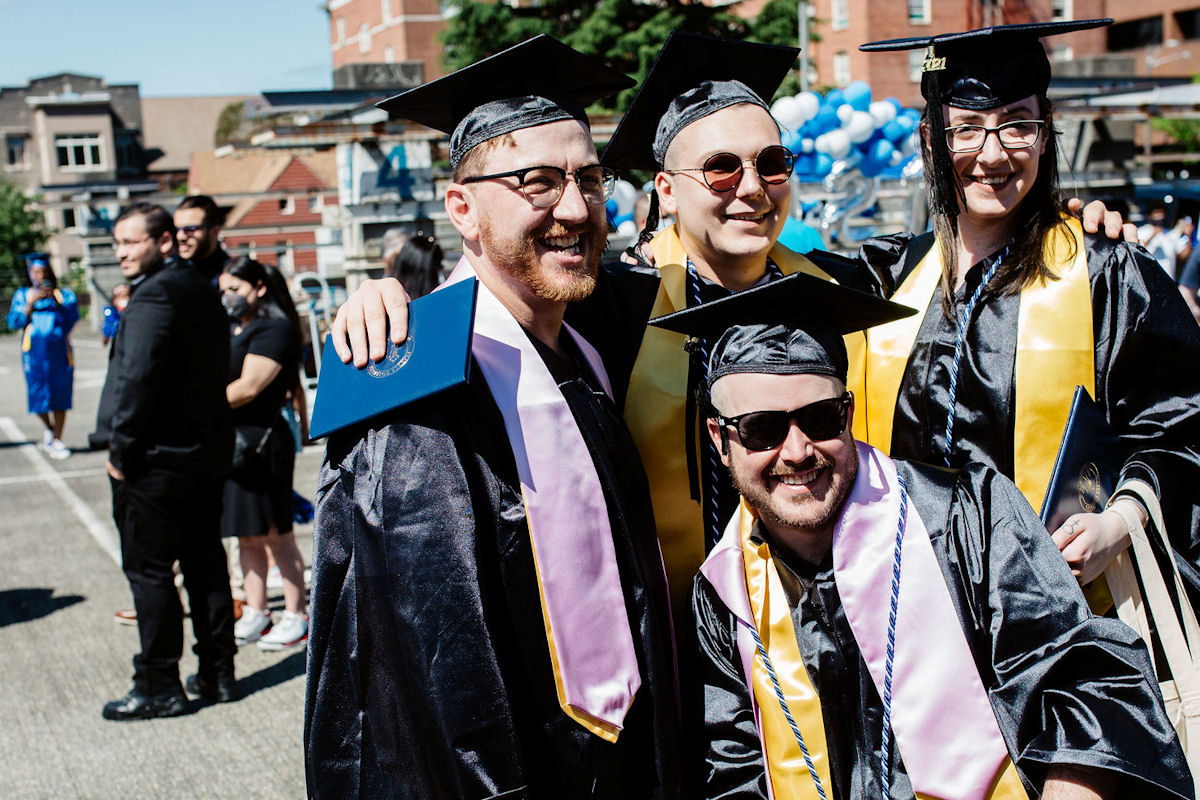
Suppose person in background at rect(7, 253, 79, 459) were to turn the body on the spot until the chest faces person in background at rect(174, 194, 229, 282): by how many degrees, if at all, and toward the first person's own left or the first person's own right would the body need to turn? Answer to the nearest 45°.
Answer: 0° — they already face them

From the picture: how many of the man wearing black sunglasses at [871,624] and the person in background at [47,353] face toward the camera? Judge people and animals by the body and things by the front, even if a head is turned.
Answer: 2

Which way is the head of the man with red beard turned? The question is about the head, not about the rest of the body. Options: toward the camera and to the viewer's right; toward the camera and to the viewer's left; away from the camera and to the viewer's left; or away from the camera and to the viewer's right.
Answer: toward the camera and to the viewer's right

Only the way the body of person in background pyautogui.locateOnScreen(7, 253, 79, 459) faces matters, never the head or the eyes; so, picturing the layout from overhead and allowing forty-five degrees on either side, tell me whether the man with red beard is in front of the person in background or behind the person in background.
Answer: in front

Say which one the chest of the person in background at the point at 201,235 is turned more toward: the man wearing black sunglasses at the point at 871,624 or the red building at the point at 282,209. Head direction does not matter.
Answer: the man wearing black sunglasses

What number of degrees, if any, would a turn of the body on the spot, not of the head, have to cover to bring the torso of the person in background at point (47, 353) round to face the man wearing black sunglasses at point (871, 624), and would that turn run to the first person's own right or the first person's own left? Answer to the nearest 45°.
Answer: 0° — they already face them
